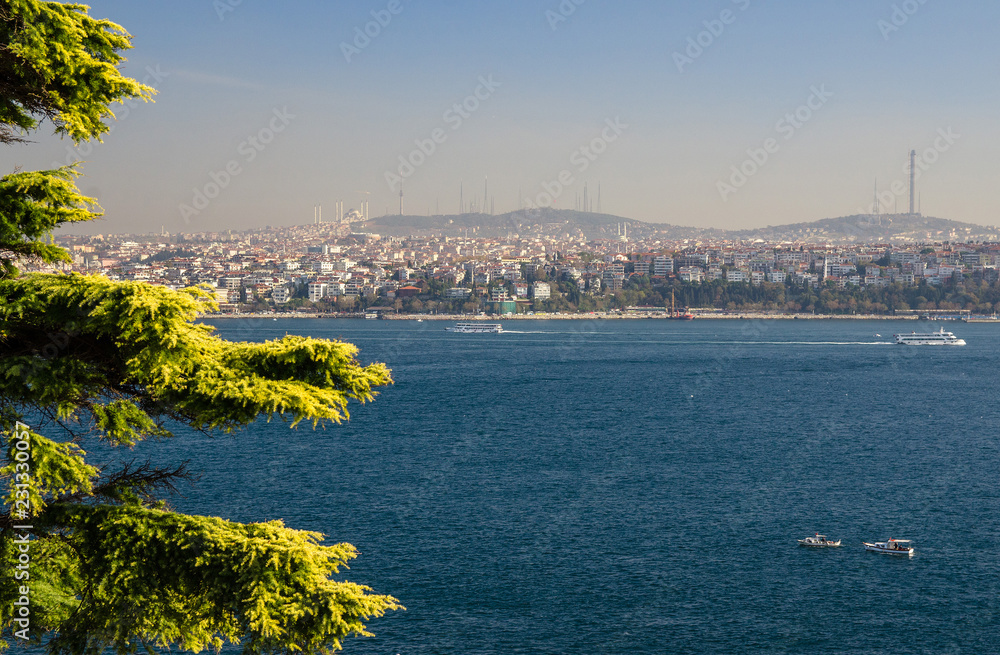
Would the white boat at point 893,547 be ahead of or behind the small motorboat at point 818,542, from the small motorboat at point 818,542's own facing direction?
behind

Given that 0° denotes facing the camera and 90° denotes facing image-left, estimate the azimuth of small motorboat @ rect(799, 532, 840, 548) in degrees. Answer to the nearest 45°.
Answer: approximately 90°
